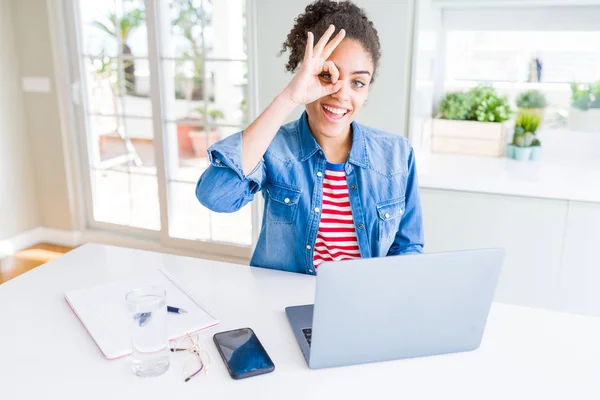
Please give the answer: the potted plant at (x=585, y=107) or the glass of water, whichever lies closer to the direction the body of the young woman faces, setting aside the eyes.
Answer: the glass of water

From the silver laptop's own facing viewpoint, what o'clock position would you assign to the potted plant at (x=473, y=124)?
The potted plant is roughly at 2 o'clock from the silver laptop.

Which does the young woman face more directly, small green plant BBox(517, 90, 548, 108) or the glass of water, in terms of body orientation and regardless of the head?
the glass of water

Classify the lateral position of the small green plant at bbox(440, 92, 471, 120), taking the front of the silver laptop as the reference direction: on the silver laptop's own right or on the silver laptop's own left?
on the silver laptop's own right

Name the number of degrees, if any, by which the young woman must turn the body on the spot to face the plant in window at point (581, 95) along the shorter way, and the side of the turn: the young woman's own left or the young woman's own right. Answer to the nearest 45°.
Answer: approximately 135° to the young woman's own left

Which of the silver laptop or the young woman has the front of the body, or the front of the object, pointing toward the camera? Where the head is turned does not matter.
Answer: the young woman

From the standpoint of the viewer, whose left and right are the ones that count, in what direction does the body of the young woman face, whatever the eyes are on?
facing the viewer

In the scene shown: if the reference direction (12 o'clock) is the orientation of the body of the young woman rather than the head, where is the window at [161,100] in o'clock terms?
The window is roughly at 5 o'clock from the young woman.

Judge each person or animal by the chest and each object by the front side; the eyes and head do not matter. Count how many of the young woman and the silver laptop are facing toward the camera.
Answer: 1

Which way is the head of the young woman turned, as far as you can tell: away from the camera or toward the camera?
toward the camera

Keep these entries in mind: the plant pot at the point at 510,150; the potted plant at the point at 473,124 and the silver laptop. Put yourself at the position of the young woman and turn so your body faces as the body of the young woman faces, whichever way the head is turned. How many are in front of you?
1

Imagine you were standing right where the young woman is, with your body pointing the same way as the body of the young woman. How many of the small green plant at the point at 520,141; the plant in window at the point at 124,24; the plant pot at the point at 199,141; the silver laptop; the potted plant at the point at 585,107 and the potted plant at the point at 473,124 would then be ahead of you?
1

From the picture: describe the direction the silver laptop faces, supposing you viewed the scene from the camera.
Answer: facing away from the viewer and to the left of the viewer

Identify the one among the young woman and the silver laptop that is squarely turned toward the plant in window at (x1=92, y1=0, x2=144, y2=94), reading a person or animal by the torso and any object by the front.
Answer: the silver laptop
